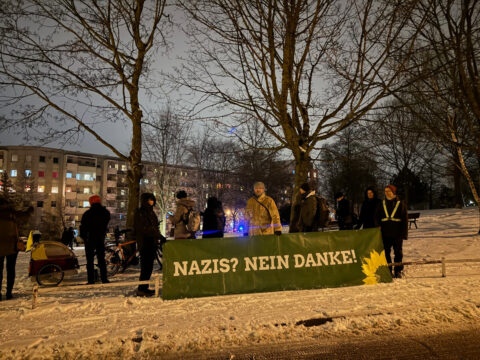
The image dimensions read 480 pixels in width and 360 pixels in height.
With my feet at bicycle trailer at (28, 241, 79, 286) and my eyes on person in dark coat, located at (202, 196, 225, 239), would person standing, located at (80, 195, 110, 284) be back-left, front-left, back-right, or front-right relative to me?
front-right

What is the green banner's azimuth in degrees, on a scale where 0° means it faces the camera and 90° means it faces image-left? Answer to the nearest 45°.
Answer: approximately 0°

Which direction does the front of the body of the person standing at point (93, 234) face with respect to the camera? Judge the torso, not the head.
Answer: away from the camera

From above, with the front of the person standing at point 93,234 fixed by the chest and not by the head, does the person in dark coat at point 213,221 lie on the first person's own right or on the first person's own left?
on the first person's own right

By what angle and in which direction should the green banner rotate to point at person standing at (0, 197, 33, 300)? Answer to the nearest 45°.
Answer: approximately 90° to its right

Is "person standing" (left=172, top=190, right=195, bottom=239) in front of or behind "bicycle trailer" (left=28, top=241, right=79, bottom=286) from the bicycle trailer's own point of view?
in front

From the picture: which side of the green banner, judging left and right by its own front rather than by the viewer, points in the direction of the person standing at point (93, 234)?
right
